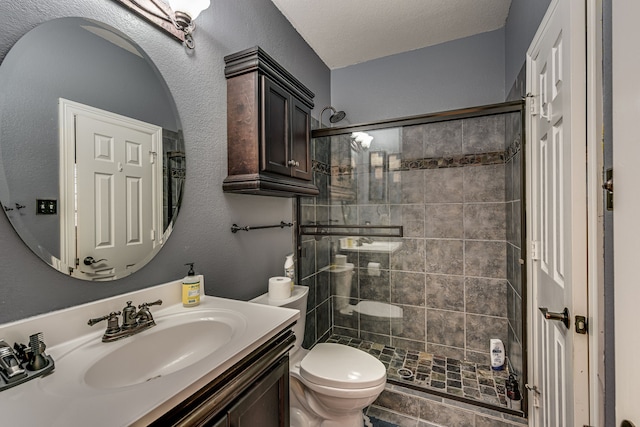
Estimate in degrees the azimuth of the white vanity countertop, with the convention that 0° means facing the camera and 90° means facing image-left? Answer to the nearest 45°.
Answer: approximately 315°

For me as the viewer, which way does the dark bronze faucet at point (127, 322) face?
facing the viewer and to the right of the viewer

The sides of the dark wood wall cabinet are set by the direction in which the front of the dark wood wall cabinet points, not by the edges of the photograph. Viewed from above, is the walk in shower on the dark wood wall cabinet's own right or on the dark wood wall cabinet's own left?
on the dark wood wall cabinet's own left

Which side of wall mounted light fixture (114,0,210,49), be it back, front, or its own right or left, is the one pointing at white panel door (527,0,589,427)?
front

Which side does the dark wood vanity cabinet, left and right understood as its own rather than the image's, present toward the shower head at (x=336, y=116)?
left

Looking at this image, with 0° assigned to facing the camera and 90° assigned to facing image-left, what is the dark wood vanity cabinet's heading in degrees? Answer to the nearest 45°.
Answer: approximately 315°

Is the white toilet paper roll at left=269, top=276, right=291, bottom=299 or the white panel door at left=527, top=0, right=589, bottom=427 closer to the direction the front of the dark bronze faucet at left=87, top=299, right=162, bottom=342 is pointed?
the white panel door

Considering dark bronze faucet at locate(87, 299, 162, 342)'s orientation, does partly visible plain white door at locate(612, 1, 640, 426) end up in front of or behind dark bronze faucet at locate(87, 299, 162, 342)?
in front
